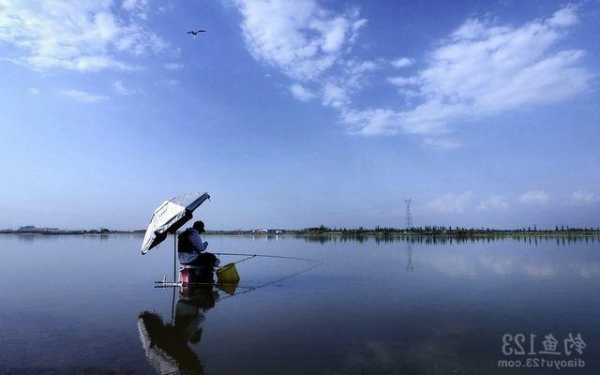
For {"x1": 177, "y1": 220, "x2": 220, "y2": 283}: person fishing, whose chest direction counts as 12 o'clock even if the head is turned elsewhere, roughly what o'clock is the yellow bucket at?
The yellow bucket is roughly at 11 o'clock from the person fishing.

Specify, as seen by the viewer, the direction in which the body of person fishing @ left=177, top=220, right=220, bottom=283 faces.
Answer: to the viewer's right
